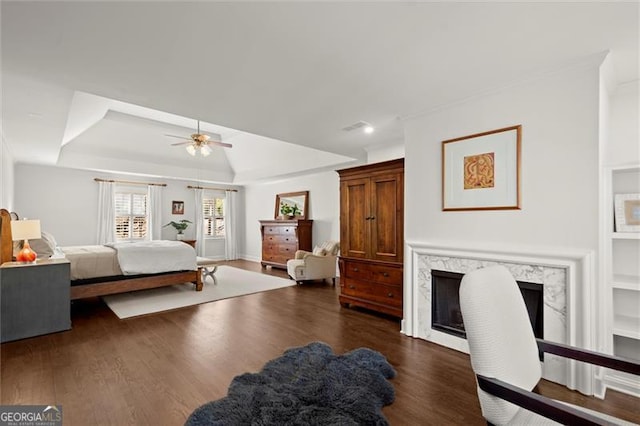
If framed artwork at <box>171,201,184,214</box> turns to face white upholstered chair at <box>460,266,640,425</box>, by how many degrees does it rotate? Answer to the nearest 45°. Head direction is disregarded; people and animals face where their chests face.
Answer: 0° — it already faces it

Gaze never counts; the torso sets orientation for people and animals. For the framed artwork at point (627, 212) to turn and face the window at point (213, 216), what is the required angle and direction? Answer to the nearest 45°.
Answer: approximately 90° to its right

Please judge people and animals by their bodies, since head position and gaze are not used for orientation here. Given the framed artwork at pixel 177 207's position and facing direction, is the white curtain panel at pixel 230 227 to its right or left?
on its left

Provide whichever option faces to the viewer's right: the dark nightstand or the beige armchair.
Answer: the dark nightstand

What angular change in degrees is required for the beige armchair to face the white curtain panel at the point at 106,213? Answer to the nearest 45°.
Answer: approximately 45° to its right

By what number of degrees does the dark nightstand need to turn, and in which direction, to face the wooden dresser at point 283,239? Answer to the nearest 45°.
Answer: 0° — it already faces it

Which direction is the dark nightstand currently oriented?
to the viewer's right

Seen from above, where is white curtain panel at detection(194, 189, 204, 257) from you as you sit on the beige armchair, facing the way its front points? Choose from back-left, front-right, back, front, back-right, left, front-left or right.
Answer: right

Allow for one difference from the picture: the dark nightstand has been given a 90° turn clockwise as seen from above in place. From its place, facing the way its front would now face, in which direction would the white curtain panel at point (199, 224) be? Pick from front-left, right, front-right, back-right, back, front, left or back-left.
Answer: back-left

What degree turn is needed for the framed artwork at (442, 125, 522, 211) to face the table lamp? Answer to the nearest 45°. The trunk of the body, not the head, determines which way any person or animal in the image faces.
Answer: approximately 45° to its right

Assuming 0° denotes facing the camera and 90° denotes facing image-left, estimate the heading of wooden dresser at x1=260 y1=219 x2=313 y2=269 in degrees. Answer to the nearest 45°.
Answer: approximately 45°
